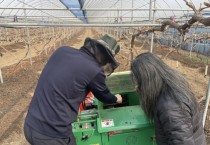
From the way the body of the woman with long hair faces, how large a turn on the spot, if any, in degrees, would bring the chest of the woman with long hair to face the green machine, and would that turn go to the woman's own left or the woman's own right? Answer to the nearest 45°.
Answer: approximately 45° to the woman's own right

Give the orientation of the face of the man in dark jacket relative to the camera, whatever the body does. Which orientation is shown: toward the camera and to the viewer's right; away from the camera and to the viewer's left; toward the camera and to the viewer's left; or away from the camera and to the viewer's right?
away from the camera and to the viewer's right

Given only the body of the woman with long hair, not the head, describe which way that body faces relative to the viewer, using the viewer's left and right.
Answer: facing to the left of the viewer

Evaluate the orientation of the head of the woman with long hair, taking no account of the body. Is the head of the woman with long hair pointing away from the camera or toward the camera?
away from the camera

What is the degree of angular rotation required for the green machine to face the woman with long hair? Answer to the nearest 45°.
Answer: approximately 45° to its left

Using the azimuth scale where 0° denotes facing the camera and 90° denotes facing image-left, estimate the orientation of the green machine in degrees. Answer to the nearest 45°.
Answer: approximately 0°

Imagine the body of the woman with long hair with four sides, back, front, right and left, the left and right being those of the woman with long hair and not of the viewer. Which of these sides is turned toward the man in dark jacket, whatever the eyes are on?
front
